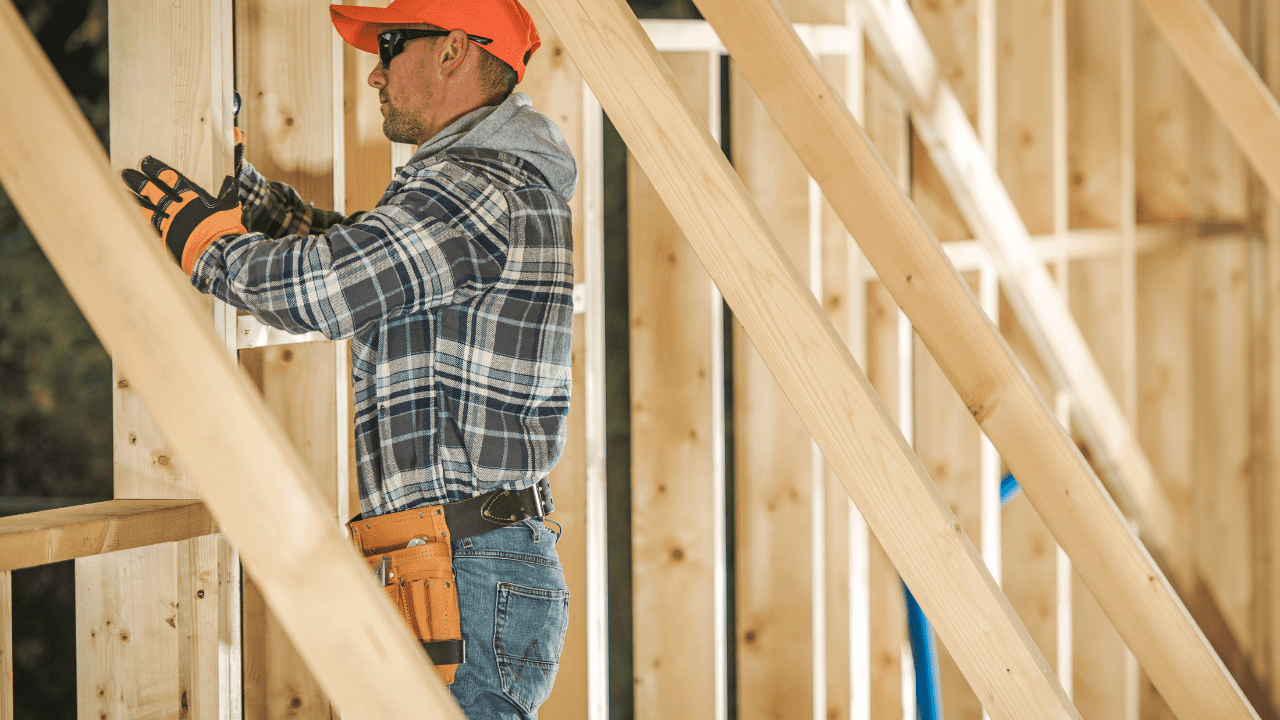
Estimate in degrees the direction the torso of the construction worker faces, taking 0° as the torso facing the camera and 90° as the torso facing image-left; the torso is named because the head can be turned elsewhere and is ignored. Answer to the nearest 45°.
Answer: approximately 90°

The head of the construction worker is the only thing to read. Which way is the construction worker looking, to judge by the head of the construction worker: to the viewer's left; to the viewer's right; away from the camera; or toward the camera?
to the viewer's left

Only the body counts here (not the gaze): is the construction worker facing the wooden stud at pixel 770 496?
no

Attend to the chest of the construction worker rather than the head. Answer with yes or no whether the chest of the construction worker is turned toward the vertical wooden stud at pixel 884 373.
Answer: no
